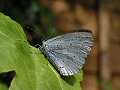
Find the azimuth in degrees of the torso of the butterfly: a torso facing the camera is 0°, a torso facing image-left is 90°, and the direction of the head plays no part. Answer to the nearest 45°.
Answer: approximately 90°
